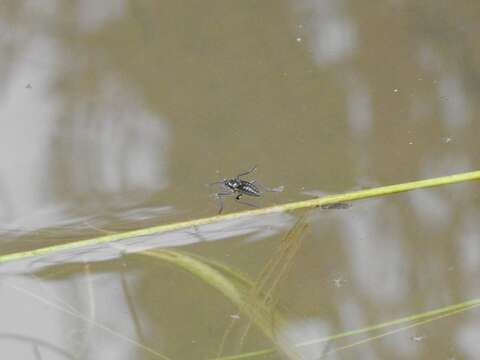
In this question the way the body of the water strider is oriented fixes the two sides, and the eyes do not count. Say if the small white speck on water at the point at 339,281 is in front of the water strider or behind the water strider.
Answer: behind

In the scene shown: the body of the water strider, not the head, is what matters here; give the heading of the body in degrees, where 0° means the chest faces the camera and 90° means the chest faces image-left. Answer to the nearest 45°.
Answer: approximately 90°

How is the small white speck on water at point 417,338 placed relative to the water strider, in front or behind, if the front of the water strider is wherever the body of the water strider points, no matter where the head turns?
behind

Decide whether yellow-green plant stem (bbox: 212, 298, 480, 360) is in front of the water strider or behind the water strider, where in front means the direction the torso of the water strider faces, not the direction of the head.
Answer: behind
